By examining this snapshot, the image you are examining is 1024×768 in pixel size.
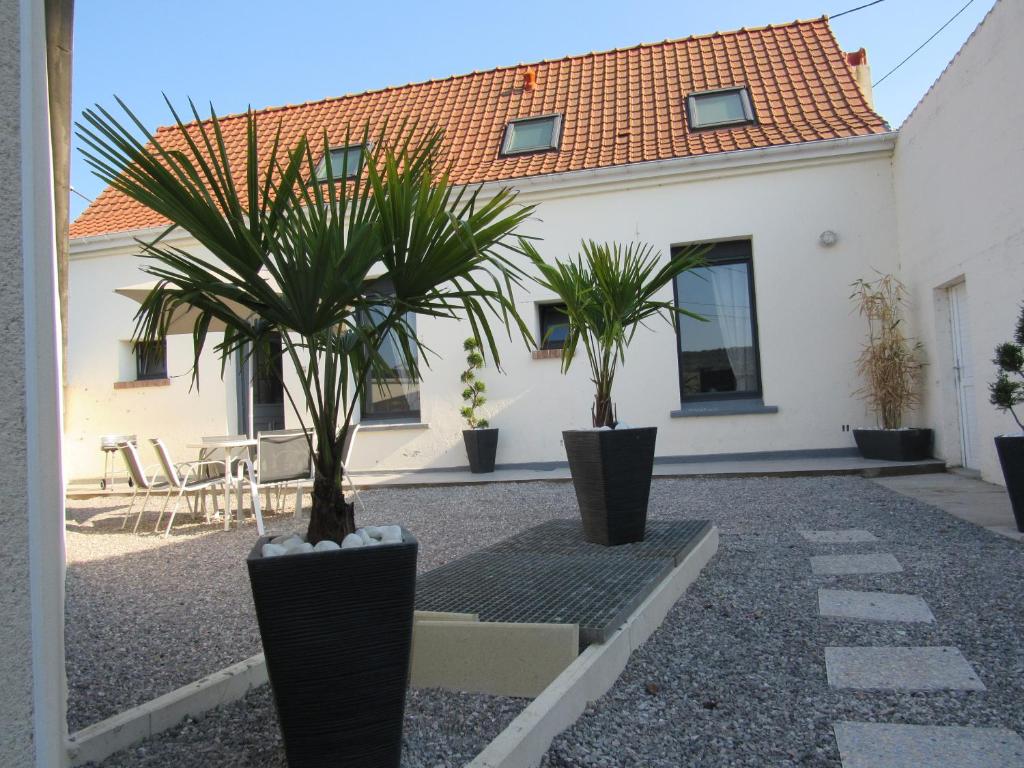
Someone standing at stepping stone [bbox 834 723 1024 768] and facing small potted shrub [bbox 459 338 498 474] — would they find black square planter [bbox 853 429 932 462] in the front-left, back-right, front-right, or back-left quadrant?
front-right

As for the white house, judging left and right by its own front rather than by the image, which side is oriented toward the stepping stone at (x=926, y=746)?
front

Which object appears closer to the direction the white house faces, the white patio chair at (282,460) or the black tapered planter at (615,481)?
the black tapered planter

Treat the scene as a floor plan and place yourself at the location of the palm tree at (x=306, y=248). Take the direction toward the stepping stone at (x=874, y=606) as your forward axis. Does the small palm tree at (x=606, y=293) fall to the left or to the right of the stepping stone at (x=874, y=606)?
left

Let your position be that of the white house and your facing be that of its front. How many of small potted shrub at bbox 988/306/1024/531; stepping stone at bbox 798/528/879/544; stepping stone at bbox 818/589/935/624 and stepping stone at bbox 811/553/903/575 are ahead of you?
4

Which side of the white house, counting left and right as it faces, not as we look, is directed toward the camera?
front

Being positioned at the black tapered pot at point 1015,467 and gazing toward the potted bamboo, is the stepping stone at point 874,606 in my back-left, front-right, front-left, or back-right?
back-left

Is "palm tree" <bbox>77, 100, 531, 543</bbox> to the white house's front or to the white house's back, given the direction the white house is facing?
to the front

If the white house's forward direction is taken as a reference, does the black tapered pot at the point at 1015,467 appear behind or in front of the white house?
in front

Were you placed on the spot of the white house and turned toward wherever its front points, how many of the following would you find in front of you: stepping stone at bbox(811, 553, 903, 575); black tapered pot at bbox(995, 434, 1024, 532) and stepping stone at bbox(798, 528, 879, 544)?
3

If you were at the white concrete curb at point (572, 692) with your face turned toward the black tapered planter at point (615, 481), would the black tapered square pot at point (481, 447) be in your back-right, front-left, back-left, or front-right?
front-left

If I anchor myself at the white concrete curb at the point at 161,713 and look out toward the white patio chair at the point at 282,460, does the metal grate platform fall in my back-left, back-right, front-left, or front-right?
front-right

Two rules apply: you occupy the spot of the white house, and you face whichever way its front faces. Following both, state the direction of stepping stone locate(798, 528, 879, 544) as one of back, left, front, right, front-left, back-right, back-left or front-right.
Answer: front

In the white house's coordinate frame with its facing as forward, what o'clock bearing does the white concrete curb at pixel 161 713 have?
The white concrete curb is roughly at 1 o'clock from the white house.

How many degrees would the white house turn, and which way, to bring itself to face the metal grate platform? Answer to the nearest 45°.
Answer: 0° — it already faces it
